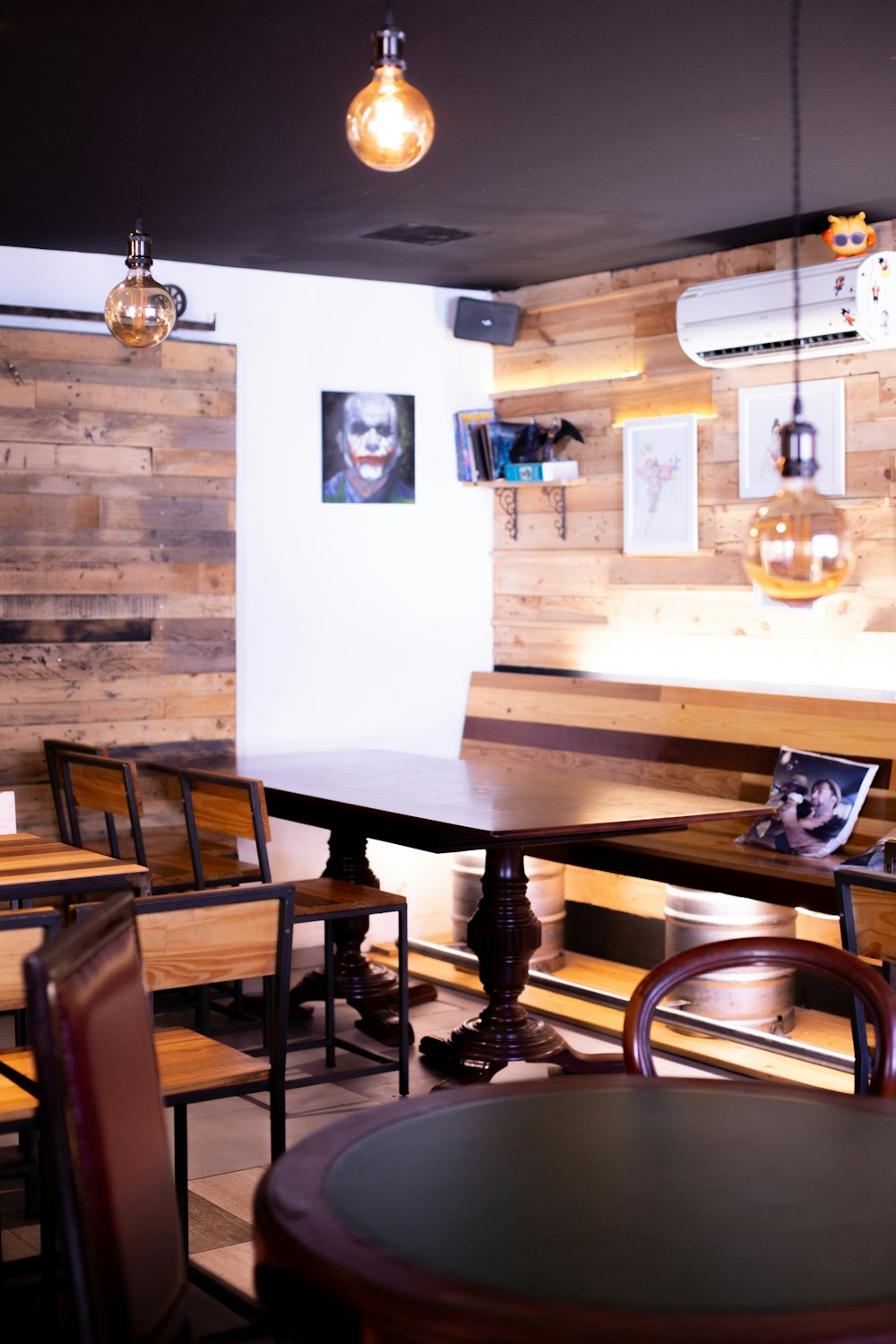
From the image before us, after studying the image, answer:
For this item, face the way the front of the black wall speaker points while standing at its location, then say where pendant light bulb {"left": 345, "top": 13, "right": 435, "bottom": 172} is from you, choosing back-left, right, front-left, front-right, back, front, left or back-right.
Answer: front

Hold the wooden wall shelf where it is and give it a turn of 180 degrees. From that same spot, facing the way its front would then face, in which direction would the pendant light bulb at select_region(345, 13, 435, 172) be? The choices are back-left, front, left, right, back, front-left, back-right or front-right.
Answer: back-right

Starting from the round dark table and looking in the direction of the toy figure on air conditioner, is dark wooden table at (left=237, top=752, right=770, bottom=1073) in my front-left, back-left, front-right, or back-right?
front-left

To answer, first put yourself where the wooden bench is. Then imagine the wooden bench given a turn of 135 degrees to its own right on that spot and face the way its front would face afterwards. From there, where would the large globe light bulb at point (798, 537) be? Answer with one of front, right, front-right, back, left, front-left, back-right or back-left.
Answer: back

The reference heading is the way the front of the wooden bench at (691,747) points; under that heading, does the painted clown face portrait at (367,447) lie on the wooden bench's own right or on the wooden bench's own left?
on the wooden bench's own right

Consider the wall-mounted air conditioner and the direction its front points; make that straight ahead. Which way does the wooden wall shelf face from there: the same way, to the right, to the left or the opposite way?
the same way

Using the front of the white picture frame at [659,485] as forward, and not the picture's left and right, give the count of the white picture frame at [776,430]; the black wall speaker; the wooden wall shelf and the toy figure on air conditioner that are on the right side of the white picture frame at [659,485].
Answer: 2

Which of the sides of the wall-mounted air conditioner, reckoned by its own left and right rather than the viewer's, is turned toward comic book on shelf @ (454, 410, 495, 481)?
right

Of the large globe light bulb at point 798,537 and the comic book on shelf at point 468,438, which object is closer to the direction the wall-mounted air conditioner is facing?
the large globe light bulb

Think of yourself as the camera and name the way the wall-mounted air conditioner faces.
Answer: facing the viewer and to the left of the viewer

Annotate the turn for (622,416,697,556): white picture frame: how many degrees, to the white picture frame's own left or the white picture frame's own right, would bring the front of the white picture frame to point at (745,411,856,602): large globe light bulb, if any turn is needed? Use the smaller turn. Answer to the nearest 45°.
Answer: approximately 45° to the white picture frame's own left

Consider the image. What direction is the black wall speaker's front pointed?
toward the camera

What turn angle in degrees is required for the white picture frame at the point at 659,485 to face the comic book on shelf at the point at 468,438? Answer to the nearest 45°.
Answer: approximately 90° to its right

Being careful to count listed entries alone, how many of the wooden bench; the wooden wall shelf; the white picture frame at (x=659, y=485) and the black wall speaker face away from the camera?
0

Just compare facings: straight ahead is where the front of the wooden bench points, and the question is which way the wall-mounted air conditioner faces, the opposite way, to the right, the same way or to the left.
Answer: the same way
